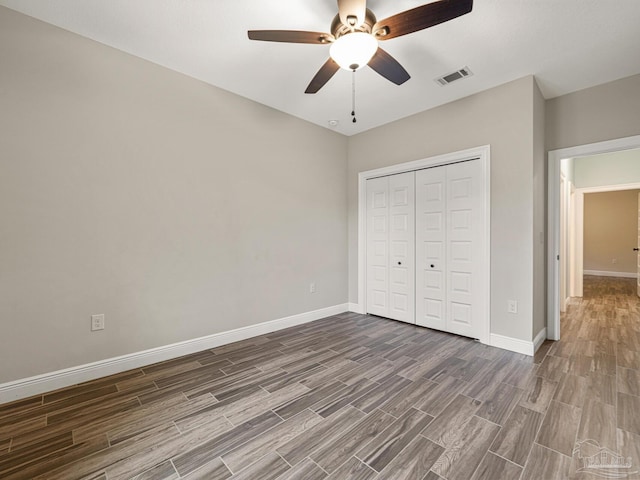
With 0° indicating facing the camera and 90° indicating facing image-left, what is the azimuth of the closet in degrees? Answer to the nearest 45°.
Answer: approximately 45°
